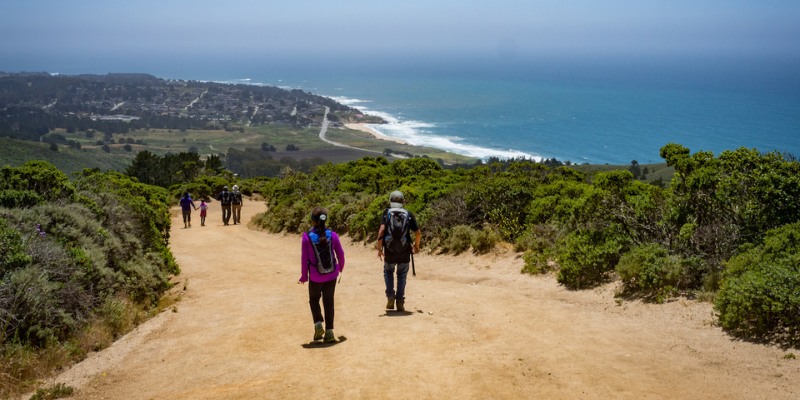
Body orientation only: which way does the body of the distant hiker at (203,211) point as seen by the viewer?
away from the camera

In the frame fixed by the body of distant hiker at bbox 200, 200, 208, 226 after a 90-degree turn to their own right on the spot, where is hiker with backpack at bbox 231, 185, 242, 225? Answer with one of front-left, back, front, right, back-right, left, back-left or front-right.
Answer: front

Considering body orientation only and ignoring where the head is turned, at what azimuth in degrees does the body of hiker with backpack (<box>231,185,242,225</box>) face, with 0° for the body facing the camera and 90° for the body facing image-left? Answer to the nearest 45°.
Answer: approximately 180°

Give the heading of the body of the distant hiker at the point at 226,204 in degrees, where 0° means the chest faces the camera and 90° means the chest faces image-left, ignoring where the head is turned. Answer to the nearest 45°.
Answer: approximately 180°

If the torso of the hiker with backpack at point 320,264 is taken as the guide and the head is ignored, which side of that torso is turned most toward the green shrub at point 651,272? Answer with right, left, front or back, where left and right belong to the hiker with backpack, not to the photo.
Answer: right

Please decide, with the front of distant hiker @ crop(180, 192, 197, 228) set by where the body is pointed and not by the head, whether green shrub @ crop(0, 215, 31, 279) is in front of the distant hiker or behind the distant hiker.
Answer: behind

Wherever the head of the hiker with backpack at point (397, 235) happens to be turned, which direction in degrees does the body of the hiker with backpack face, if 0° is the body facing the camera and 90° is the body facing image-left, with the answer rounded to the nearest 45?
approximately 180°
